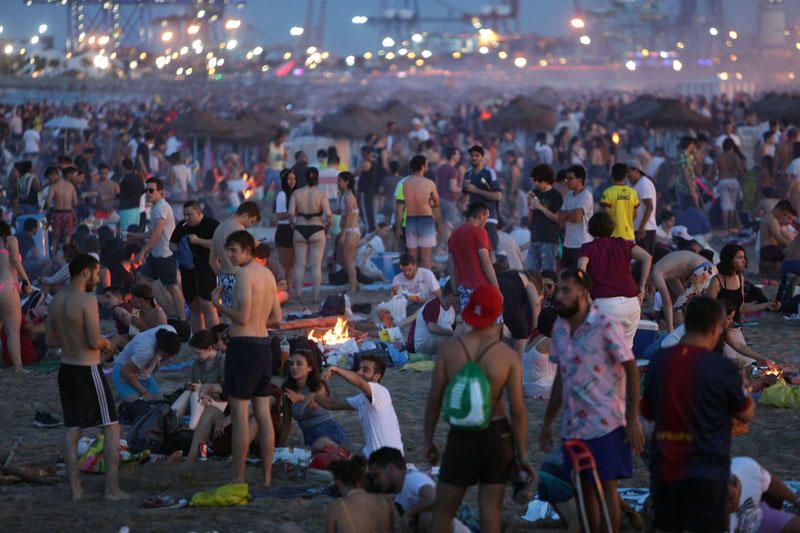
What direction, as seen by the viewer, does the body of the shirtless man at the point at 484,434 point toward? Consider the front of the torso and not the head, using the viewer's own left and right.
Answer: facing away from the viewer

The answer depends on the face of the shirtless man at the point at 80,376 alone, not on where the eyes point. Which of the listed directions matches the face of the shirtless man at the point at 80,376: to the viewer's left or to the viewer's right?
to the viewer's right

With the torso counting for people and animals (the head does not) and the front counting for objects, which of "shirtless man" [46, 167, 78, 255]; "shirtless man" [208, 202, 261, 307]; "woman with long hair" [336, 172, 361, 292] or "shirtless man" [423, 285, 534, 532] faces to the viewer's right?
"shirtless man" [208, 202, 261, 307]

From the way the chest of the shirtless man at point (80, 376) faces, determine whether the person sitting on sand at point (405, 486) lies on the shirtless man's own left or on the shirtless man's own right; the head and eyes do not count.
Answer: on the shirtless man's own right

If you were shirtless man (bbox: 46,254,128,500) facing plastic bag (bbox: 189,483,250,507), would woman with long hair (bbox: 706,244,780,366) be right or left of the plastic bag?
left

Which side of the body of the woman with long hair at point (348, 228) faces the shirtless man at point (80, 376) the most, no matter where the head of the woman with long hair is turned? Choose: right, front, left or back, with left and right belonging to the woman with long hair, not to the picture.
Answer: left
